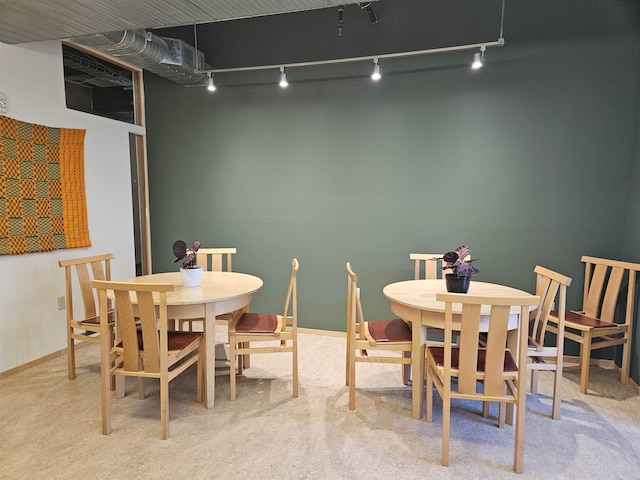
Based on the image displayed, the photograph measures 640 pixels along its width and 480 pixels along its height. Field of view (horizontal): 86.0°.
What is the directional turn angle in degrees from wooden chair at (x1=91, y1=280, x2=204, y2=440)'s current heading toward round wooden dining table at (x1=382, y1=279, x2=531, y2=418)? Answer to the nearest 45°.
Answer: approximately 45° to its right

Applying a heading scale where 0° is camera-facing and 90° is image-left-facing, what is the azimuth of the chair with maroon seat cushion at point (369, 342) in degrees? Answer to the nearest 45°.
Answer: approximately 270°

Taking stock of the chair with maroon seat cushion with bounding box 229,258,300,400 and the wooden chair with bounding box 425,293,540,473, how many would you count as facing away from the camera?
1

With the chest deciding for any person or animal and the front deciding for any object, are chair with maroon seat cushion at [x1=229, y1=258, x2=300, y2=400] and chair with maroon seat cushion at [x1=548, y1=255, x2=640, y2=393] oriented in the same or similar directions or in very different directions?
same or similar directions

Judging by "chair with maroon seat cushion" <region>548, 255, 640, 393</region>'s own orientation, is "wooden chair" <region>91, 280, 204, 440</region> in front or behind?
in front

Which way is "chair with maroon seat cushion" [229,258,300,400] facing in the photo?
to the viewer's left

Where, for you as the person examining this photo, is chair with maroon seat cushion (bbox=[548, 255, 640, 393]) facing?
facing the viewer and to the left of the viewer

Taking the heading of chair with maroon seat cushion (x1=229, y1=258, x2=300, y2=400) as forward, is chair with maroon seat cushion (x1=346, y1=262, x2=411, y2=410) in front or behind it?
behind

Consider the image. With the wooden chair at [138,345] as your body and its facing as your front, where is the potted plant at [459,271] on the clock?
The potted plant is roughly at 2 o'clock from the wooden chair.

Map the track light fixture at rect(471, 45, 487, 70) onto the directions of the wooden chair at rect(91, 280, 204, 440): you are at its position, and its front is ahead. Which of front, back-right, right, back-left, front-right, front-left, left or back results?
front-right

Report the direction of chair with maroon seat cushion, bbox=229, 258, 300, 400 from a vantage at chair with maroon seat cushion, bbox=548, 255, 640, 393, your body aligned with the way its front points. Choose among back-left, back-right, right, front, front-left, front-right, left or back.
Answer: front

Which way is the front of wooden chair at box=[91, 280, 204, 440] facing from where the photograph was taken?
facing away from the viewer and to the right of the viewer

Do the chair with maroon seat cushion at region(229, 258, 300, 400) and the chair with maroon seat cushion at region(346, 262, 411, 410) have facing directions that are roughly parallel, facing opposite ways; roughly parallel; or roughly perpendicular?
roughly parallel, facing opposite ways

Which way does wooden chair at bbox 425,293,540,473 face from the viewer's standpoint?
away from the camera

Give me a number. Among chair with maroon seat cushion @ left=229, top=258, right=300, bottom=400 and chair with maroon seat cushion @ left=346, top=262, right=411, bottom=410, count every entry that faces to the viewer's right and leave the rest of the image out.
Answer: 1
